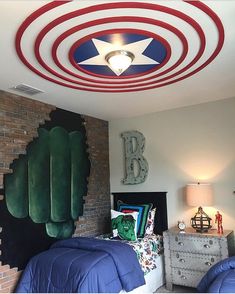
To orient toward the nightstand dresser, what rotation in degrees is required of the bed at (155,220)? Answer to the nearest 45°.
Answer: approximately 90° to its left

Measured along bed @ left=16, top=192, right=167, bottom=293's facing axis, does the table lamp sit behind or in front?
behind

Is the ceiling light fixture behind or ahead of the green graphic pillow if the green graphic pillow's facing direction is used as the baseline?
ahead

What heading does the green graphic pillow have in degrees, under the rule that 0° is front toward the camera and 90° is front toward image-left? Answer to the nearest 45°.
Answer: approximately 0°

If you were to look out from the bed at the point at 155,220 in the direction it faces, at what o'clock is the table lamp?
The table lamp is roughly at 9 o'clock from the bed.

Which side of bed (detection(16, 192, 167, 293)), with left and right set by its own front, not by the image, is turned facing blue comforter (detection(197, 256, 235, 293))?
left

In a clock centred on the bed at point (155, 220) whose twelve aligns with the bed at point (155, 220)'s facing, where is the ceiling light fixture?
The ceiling light fixture is roughly at 11 o'clock from the bed.

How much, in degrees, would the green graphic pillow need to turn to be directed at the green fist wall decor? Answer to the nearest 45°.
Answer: approximately 90° to its right

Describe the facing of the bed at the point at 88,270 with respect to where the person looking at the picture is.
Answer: facing the viewer and to the left of the viewer

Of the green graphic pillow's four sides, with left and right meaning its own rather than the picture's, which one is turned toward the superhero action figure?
left

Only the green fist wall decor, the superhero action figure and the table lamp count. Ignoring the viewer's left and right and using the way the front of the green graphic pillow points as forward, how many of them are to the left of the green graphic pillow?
2

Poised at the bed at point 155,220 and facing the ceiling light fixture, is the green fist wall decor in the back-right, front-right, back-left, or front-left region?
front-right
